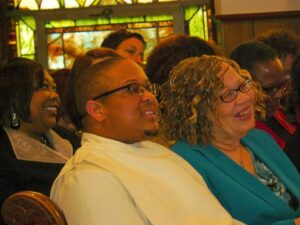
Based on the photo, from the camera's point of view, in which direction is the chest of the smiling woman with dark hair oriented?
to the viewer's right

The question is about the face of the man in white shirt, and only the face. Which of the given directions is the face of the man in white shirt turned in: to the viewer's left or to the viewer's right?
to the viewer's right

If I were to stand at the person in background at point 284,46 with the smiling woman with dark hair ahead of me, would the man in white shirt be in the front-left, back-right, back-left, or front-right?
front-left

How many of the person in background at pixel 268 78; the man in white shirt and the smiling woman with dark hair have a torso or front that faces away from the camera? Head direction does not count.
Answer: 0

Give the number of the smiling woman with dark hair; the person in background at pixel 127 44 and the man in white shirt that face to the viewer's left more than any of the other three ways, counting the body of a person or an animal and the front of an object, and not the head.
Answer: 0

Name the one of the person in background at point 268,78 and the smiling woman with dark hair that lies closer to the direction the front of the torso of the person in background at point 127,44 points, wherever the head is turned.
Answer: the person in background

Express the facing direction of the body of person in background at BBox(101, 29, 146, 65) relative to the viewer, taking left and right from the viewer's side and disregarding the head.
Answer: facing the viewer and to the right of the viewer
